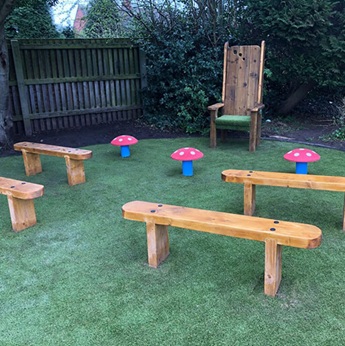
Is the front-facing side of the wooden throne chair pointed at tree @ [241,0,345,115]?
no

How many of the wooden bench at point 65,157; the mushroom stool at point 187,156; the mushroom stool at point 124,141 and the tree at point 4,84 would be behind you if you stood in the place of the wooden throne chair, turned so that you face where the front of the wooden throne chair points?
0

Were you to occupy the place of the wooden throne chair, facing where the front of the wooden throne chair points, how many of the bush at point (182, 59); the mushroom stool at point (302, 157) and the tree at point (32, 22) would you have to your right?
2

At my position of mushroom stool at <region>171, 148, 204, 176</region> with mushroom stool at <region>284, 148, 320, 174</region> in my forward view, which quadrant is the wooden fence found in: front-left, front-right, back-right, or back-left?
back-left

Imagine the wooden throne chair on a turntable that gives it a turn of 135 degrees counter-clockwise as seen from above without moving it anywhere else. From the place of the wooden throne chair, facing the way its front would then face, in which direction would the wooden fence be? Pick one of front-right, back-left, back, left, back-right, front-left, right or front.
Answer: back

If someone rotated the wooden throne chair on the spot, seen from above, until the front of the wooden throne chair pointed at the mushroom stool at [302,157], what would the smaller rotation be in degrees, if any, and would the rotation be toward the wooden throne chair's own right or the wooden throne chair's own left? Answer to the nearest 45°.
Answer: approximately 45° to the wooden throne chair's own left

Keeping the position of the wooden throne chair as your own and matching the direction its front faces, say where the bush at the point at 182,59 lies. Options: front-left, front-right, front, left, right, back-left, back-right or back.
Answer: right

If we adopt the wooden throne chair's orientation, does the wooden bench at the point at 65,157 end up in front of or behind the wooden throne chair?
in front

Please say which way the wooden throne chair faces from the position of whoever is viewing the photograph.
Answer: facing the viewer and to the left of the viewer

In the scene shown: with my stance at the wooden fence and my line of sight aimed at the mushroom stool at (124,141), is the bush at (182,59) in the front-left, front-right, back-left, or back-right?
front-left

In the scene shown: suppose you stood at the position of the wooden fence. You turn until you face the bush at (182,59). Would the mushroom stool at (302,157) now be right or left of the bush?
right

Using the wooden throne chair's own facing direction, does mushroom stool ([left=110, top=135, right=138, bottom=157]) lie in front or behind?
in front

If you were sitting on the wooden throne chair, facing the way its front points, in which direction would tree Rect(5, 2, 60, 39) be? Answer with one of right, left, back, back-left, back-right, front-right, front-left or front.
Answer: right

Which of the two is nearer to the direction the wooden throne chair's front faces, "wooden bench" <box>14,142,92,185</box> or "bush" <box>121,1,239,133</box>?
the wooden bench
